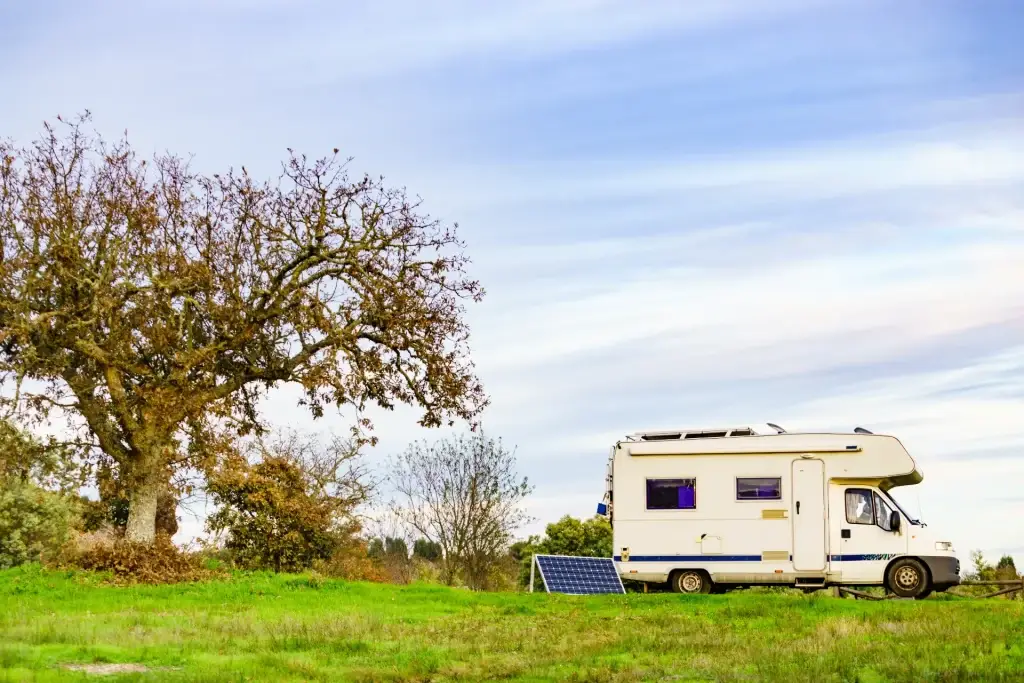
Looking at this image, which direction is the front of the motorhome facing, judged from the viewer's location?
facing to the right of the viewer

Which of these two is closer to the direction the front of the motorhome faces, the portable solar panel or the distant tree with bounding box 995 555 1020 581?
the distant tree

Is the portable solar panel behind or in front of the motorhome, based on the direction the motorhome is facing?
behind

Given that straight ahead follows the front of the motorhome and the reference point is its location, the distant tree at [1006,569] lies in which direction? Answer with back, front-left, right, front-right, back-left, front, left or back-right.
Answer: front-left

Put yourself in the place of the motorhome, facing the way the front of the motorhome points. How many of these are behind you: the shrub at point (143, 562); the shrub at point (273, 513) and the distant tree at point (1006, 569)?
2

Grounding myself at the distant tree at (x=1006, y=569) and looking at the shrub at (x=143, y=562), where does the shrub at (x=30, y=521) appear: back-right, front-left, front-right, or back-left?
front-right

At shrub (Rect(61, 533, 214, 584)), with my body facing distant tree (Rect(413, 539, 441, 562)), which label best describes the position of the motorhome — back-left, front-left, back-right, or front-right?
front-right

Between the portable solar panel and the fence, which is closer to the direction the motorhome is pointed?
the fence

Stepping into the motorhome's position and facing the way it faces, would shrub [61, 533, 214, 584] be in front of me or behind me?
behind

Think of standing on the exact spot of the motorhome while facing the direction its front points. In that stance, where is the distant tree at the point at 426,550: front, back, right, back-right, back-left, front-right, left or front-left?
back-left

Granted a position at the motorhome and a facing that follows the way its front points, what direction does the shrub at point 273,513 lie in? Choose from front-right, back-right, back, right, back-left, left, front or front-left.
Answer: back
